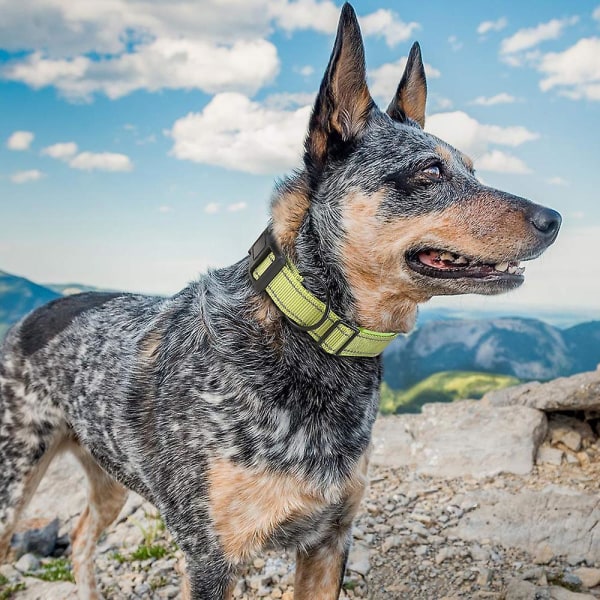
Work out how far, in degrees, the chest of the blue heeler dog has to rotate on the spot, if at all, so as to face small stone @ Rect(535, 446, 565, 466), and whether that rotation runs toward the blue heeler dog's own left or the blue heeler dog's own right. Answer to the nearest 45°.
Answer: approximately 90° to the blue heeler dog's own left

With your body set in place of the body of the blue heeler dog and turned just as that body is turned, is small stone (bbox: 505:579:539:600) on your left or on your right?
on your left

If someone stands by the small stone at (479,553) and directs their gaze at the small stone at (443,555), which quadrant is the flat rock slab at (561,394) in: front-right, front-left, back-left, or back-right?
back-right

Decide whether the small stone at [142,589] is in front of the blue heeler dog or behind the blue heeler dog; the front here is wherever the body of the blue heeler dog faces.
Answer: behind

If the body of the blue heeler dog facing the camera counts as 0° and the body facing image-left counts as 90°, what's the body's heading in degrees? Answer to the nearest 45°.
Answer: approximately 315°

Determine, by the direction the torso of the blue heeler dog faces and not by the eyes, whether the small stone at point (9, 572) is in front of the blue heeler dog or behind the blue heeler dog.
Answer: behind

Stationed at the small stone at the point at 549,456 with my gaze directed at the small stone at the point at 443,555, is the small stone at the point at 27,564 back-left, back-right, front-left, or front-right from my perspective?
front-right

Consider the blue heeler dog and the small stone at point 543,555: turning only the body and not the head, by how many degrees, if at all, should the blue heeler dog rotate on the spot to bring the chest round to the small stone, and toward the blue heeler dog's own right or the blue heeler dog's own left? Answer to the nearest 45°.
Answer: approximately 90° to the blue heeler dog's own left

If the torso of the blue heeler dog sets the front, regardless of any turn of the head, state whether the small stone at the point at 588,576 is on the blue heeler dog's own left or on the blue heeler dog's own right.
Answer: on the blue heeler dog's own left
